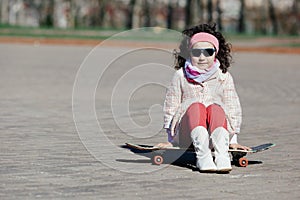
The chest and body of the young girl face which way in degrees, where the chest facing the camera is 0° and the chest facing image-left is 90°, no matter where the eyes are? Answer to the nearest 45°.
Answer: approximately 0°
